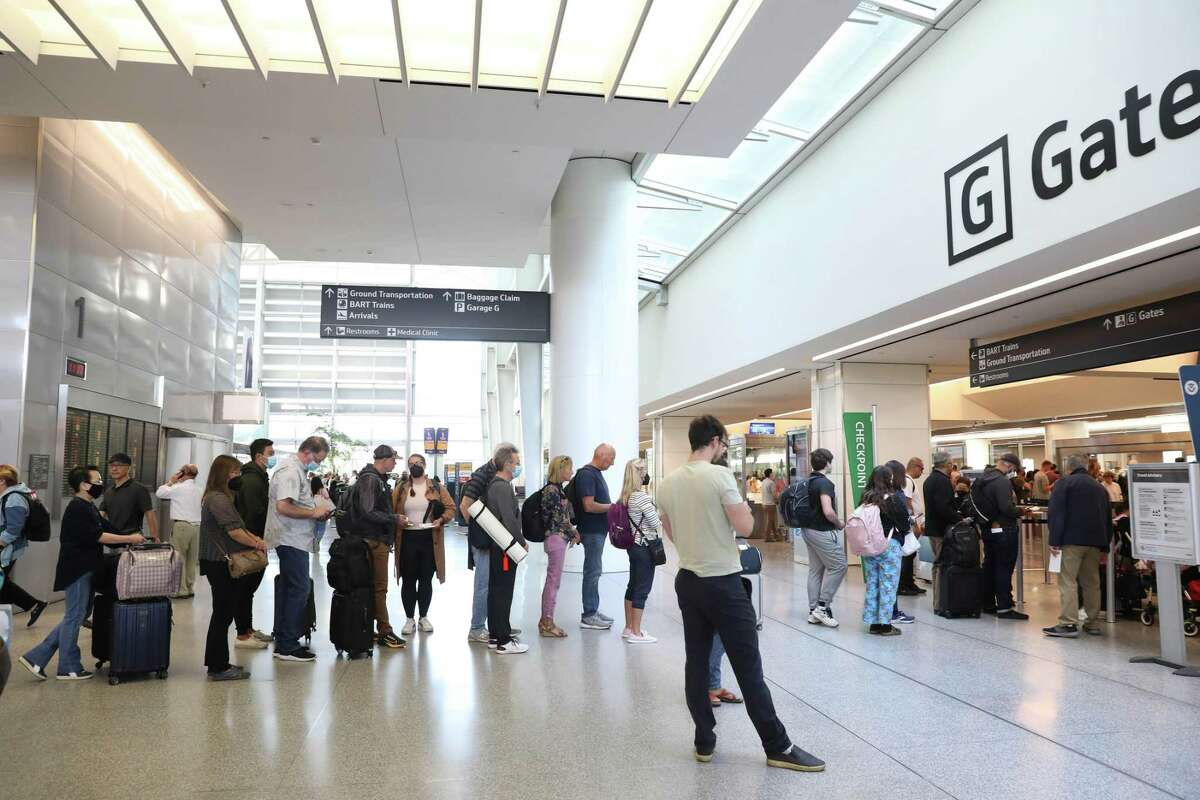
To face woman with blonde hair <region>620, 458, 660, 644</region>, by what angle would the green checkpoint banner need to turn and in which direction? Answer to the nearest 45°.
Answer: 0° — it already faces them

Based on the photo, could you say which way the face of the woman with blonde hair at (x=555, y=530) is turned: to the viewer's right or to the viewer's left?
to the viewer's right

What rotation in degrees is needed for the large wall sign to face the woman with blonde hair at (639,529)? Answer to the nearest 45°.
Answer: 0° — it already faces them

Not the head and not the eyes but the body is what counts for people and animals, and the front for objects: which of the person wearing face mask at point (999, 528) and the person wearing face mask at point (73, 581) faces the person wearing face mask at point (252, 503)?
the person wearing face mask at point (73, 581)

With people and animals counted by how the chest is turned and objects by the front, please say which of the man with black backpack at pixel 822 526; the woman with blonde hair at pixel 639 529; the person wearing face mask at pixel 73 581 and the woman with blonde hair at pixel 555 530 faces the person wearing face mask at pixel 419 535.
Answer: the person wearing face mask at pixel 73 581

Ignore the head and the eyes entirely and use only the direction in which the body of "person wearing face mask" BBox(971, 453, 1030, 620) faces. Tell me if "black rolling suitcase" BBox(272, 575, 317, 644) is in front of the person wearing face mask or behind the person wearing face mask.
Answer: behind

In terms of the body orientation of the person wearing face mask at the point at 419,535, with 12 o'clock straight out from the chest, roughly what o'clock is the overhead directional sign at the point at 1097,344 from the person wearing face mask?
The overhead directional sign is roughly at 9 o'clock from the person wearing face mask.

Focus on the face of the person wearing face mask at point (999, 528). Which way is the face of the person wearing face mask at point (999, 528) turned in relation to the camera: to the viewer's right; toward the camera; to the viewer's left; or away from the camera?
to the viewer's right

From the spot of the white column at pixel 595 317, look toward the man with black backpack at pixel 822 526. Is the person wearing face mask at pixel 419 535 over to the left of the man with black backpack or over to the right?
right

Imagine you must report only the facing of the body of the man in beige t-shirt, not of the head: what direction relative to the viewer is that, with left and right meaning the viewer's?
facing away from the viewer and to the right of the viewer
